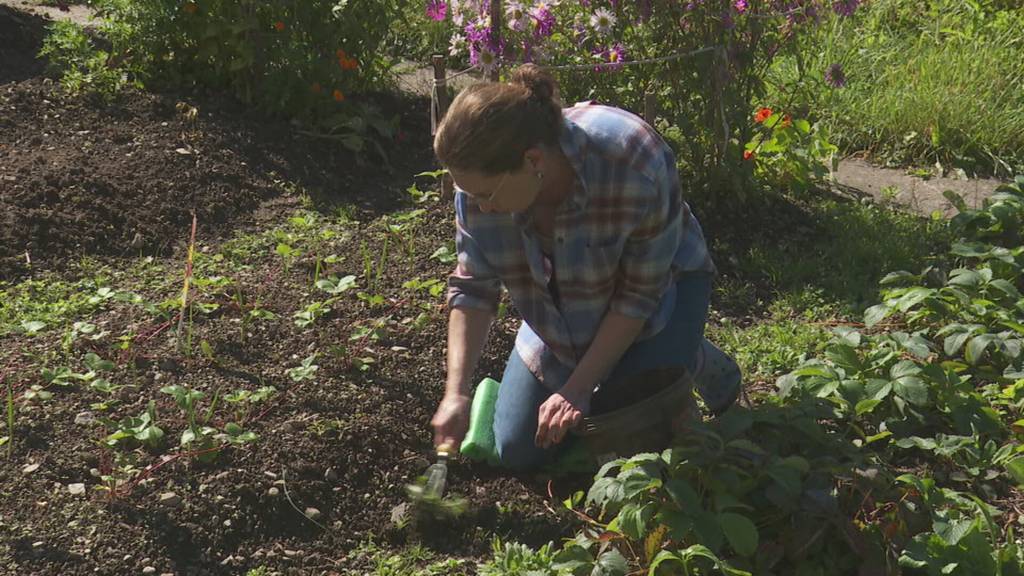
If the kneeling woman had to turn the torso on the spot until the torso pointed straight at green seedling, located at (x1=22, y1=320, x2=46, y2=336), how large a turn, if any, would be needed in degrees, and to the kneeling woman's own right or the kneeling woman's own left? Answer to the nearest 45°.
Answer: approximately 45° to the kneeling woman's own right

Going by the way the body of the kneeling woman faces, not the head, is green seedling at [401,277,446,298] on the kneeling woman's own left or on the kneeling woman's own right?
on the kneeling woman's own right

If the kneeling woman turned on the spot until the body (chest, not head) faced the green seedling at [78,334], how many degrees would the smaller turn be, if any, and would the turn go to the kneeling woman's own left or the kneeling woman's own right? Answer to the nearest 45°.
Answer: approximately 45° to the kneeling woman's own right

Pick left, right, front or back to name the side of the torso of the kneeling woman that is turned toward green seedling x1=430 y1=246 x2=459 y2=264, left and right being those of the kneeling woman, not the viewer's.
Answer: right

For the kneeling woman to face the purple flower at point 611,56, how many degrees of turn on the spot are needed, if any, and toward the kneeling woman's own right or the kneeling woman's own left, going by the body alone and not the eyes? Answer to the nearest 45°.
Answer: approximately 135° to the kneeling woman's own right

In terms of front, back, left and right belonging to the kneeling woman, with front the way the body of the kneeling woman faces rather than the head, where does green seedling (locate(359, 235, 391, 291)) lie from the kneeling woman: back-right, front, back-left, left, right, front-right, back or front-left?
right

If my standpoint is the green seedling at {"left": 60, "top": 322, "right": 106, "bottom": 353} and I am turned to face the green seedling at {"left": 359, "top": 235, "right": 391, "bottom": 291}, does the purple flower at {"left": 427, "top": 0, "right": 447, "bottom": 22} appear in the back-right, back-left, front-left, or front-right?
front-left

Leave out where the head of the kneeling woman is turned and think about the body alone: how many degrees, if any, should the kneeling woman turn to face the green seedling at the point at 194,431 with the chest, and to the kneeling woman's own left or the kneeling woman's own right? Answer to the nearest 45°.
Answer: approximately 45° to the kneeling woman's own right

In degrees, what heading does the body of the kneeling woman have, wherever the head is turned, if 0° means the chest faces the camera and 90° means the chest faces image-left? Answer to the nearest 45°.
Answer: approximately 45°

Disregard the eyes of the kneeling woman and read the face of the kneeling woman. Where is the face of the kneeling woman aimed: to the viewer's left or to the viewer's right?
to the viewer's left

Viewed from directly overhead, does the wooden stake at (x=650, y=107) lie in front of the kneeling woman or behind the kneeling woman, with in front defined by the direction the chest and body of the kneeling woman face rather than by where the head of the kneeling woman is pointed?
behind

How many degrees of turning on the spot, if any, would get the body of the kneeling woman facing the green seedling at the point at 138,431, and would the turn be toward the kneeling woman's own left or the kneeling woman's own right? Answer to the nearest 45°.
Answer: approximately 45° to the kneeling woman's own right

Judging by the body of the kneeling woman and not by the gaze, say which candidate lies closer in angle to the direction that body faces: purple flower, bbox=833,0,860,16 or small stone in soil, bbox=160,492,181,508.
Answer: the small stone in soil

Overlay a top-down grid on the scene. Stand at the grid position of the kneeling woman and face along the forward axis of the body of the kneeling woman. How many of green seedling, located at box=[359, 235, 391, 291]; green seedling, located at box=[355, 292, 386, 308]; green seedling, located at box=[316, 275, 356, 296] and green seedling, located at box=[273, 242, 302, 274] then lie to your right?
4
